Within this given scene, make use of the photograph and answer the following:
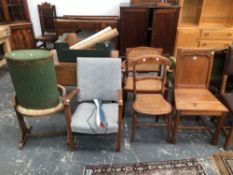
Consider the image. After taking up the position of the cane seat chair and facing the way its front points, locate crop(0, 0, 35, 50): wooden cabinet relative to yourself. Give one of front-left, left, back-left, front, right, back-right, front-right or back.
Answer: back-right

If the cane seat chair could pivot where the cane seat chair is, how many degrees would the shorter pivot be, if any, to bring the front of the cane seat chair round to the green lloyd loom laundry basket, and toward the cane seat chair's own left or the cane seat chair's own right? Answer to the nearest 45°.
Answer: approximately 90° to the cane seat chair's own right

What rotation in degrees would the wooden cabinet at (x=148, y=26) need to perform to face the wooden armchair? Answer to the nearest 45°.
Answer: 0° — it already faces it

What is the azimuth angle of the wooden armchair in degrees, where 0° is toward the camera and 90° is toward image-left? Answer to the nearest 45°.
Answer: approximately 0°

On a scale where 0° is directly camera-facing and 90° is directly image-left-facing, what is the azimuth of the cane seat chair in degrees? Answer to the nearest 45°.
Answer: approximately 0°

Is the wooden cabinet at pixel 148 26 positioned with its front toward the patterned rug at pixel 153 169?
yes
